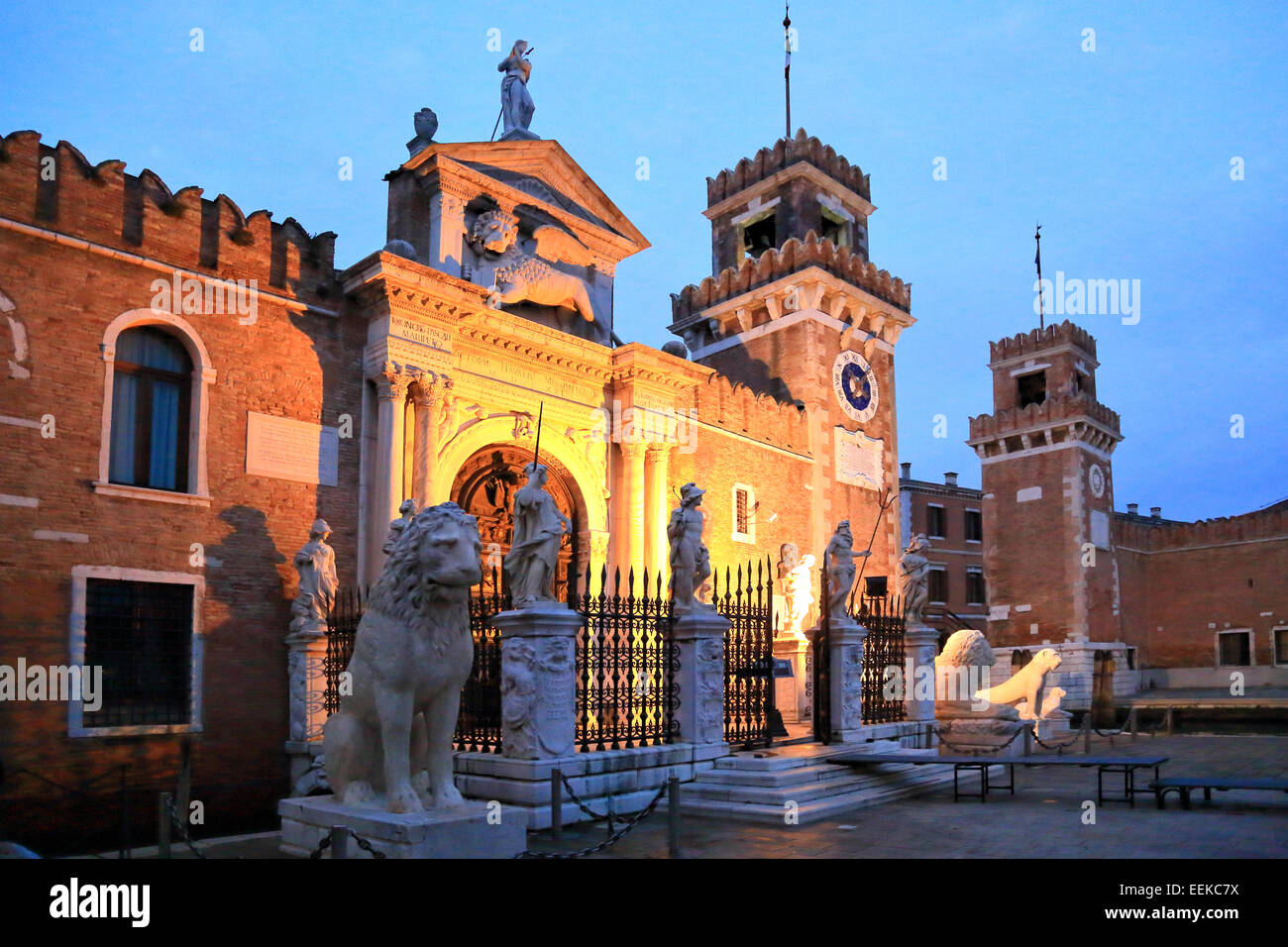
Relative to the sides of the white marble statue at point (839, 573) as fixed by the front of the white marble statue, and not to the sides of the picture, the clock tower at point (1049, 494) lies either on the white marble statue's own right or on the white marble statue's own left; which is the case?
on the white marble statue's own left

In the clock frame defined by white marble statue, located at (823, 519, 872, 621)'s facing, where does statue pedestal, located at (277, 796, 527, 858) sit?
The statue pedestal is roughly at 2 o'clock from the white marble statue.

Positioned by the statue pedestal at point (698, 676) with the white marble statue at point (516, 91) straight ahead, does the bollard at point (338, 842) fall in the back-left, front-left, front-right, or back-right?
back-left

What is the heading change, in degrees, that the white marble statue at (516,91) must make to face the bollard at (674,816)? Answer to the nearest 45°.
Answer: approximately 45° to its right

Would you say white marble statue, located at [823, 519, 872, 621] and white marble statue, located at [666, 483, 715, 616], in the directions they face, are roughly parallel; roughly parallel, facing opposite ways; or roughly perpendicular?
roughly parallel

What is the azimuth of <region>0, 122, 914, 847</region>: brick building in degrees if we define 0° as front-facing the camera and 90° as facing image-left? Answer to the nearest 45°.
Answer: approximately 315°

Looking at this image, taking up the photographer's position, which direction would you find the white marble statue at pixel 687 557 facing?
facing the viewer and to the right of the viewer

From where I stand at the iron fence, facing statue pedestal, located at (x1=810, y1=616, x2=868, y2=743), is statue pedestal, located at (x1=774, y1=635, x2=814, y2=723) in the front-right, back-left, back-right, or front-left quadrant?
front-left

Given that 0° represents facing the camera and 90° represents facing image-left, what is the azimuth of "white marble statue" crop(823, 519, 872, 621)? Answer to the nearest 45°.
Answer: approximately 315°

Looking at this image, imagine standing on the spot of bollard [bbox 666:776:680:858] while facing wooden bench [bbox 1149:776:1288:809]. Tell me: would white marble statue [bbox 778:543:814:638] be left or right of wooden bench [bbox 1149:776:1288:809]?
left

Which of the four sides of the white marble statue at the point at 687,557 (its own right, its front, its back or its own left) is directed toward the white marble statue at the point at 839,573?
left

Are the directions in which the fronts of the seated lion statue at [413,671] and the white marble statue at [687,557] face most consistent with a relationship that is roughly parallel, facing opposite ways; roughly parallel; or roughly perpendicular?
roughly parallel
